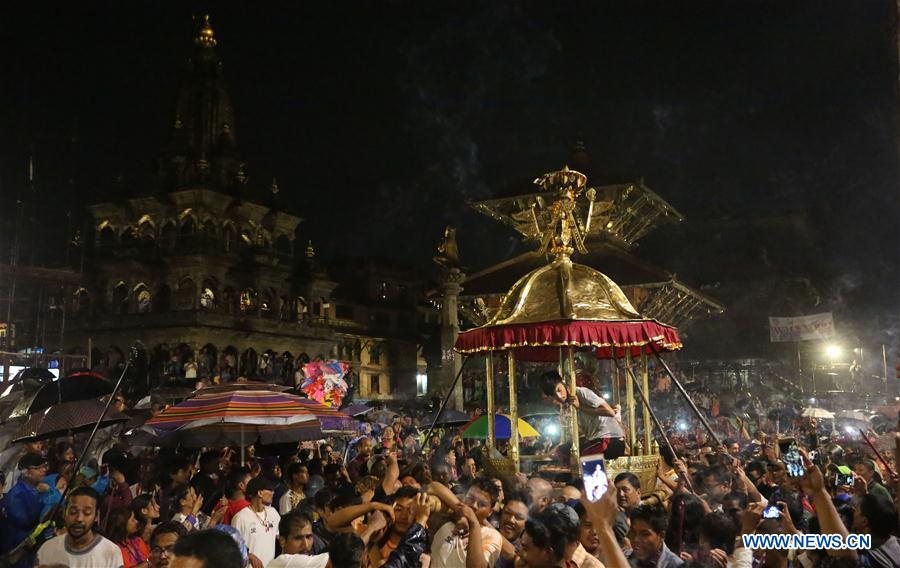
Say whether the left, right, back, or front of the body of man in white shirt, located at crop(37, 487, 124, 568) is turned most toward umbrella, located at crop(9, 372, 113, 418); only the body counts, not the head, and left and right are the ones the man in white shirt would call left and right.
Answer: back

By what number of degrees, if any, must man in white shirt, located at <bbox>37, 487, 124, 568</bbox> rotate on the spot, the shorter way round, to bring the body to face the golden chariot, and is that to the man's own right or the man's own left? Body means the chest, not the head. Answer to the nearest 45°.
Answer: approximately 90° to the man's own left

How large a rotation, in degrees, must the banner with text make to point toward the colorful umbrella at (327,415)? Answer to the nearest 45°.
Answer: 0° — it already faces it

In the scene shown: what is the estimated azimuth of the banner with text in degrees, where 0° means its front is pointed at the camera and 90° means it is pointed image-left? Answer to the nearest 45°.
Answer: approximately 0°

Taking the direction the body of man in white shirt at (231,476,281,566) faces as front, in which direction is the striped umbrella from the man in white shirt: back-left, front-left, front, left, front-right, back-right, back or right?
back-left

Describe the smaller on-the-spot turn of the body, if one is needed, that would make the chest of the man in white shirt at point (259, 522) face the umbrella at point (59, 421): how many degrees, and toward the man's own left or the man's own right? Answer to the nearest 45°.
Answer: approximately 180°

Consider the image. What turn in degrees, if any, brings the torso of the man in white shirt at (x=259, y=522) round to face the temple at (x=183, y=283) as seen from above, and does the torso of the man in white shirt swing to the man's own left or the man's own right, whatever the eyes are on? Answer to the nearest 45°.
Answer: approximately 135° to the man's own left

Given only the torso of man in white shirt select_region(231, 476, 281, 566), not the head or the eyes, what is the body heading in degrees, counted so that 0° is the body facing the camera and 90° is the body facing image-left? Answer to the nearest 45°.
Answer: approximately 315°

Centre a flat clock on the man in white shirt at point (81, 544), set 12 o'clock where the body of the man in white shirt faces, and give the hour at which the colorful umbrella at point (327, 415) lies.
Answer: The colorful umbrella is roughly at 7 o'clock from the man in white shirt.

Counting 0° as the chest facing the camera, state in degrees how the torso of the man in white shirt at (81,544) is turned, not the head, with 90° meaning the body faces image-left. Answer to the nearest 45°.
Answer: approximately 0°

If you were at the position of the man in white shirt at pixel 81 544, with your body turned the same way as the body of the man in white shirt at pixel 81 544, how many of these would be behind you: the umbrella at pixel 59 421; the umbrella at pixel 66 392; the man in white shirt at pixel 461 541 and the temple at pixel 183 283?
3

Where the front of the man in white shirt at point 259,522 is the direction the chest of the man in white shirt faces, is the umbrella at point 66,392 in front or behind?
behind
